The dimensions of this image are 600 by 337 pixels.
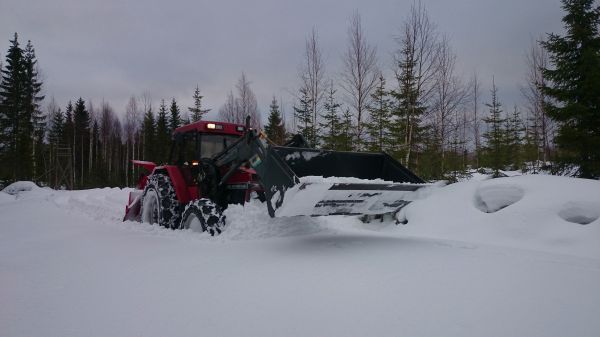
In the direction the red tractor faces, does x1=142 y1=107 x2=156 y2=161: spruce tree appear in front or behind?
behind

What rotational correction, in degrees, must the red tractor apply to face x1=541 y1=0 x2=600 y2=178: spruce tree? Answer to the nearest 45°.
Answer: approximately 90° to its left

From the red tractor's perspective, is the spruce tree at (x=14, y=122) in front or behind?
behind

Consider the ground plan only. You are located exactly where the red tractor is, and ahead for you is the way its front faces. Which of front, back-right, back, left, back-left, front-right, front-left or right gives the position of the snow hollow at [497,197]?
front-left

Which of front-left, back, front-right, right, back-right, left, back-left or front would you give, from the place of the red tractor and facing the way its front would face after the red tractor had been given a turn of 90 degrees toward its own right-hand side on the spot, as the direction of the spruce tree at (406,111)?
back

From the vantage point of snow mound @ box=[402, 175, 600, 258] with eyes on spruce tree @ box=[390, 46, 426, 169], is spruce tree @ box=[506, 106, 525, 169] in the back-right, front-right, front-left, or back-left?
front-right

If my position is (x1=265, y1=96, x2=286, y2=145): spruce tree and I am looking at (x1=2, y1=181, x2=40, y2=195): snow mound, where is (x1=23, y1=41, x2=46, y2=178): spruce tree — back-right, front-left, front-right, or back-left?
front-right

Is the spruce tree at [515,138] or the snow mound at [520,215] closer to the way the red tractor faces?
the snow mound

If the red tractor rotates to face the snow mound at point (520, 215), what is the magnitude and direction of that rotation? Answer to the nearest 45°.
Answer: approximately 45° to its left

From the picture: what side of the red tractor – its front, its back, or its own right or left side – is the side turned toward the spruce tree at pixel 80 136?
back

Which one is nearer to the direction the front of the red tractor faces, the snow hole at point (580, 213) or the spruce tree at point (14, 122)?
the snow hole

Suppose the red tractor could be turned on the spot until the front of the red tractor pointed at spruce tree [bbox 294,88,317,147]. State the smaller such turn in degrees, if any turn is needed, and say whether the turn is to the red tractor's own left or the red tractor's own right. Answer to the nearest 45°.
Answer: approximately 135° to the red tractor's own left

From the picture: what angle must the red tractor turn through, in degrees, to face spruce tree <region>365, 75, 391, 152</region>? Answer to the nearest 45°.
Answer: approximately 90° to its left
